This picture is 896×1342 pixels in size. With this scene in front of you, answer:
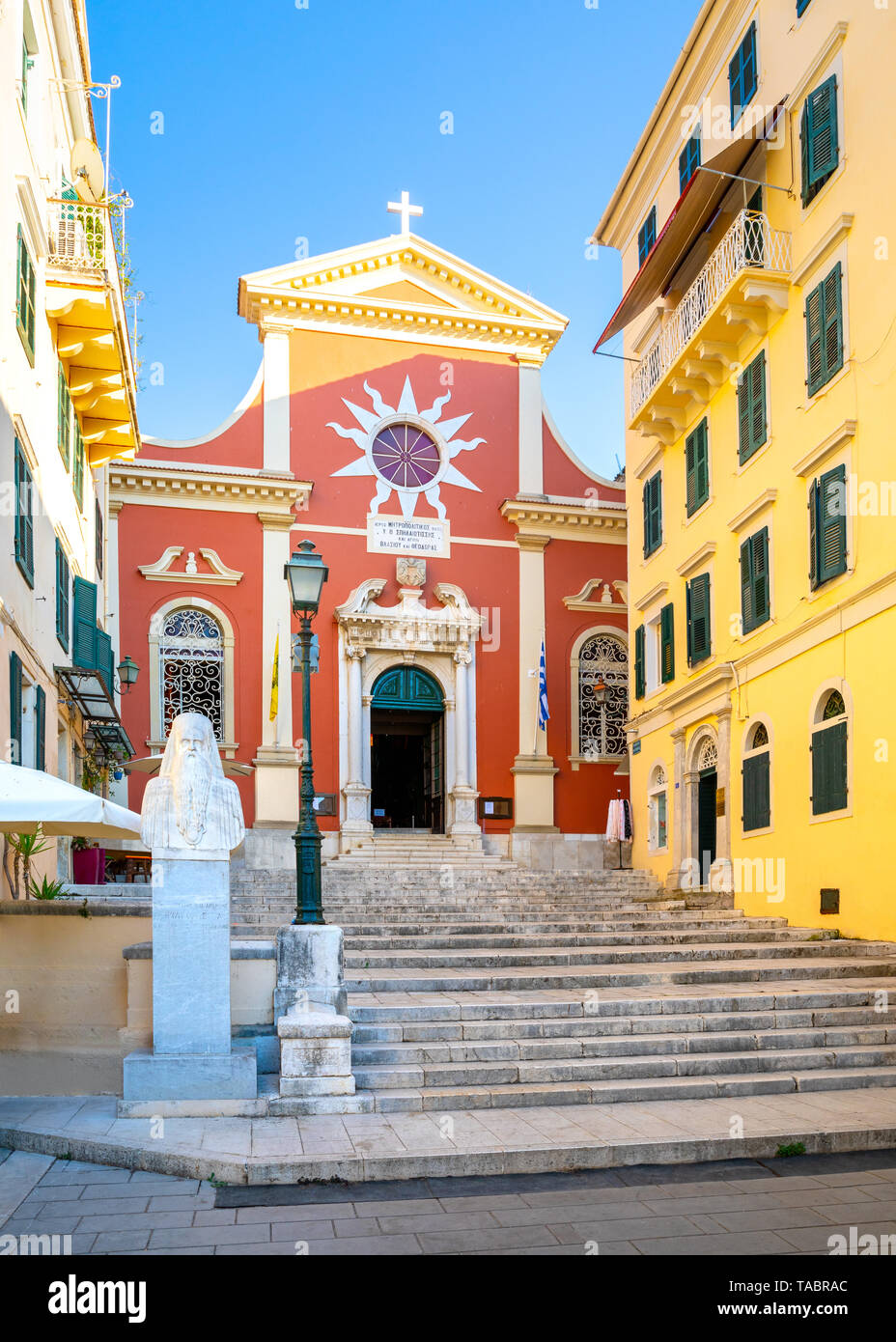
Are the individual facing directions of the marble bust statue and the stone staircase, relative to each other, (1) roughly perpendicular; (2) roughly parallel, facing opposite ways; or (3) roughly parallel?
roughly parallel

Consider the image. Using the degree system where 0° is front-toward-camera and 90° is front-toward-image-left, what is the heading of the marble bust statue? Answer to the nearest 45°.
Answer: approximately 0°

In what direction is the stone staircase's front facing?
toward the camera

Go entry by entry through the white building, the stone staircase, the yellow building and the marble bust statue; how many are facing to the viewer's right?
1

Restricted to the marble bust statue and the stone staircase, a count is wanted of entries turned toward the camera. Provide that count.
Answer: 2

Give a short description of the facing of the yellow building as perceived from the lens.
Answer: facing the viewer and to the left of the viewer

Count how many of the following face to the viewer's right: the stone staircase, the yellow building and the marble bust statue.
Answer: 0

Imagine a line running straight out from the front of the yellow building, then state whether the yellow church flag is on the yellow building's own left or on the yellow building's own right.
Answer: on the yellow building's own right

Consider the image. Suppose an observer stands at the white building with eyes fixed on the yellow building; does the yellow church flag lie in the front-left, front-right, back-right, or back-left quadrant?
front-left

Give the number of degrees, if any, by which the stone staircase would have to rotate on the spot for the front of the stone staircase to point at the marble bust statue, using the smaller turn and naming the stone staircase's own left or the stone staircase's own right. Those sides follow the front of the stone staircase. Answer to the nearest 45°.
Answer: approximately 45° to the stone staircase's own right

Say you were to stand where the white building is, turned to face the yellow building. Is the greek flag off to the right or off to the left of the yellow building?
left

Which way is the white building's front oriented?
to the viewer's right
